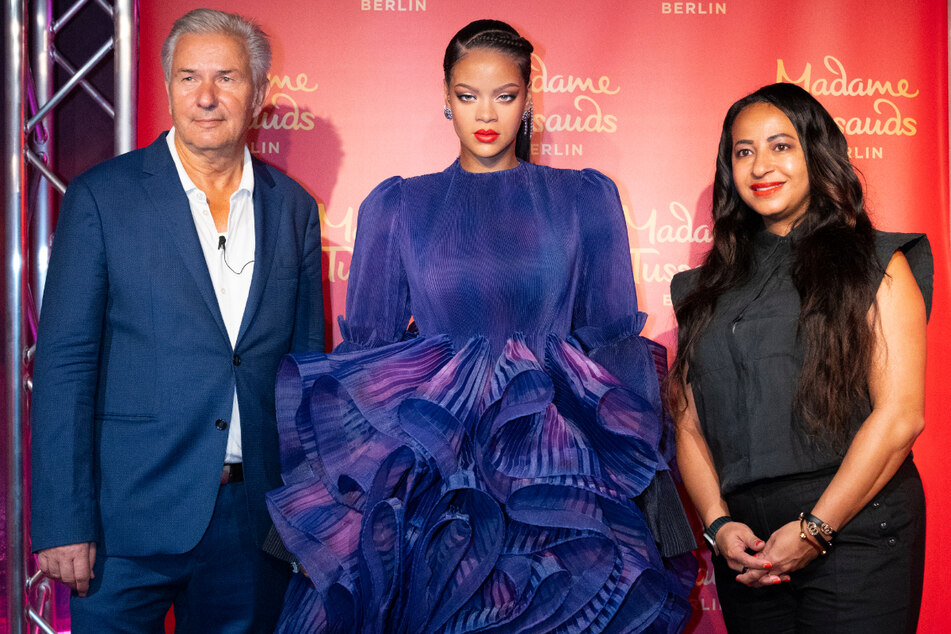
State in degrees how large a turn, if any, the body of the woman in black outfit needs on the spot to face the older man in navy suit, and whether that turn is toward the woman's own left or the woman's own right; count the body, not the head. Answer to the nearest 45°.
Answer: approximately 45° to the woman's own right

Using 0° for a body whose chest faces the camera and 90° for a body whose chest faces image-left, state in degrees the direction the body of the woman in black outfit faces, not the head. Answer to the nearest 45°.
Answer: approximately 45°

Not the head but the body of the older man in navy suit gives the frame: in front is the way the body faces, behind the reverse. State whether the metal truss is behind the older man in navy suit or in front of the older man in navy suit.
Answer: behind

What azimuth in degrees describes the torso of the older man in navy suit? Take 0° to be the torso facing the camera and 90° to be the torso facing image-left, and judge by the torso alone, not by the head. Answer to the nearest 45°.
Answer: approximately 315°

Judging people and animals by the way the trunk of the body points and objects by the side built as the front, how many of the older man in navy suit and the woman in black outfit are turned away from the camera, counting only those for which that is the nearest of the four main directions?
0
